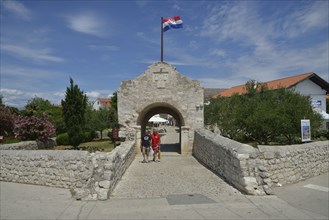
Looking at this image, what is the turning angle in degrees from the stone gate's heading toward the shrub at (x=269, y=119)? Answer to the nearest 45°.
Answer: approximately 90° to its left

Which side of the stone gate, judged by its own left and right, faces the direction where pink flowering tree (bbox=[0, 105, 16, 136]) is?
right

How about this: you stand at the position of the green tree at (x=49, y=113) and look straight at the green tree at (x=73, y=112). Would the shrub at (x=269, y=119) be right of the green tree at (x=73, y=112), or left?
left

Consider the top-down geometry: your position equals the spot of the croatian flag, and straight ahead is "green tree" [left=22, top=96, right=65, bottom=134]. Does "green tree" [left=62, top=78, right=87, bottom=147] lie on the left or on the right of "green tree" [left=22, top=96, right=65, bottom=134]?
left

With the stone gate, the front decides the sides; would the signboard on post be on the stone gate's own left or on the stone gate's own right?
on the stone gate's own left

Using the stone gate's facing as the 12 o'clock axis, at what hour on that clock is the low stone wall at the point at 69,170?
The low stone wall is roughly at 1 o'clock from the stone gate.

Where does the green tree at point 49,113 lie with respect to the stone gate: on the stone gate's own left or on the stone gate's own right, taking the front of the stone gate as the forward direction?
on the stone gate's own right

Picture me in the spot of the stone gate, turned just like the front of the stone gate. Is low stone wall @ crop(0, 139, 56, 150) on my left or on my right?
on my right

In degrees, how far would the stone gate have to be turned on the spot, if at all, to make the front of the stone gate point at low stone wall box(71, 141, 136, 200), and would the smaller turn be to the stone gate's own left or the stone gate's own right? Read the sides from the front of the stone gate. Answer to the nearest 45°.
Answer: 0° — it already faces it

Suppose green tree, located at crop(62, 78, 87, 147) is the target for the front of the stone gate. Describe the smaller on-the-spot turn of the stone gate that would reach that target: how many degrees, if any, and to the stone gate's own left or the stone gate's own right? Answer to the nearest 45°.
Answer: approximately 90° to the stone gate's own right

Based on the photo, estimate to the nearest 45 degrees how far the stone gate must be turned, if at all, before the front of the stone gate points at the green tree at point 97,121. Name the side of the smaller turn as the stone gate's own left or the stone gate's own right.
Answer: approximately 135° to the stone gate's own right
